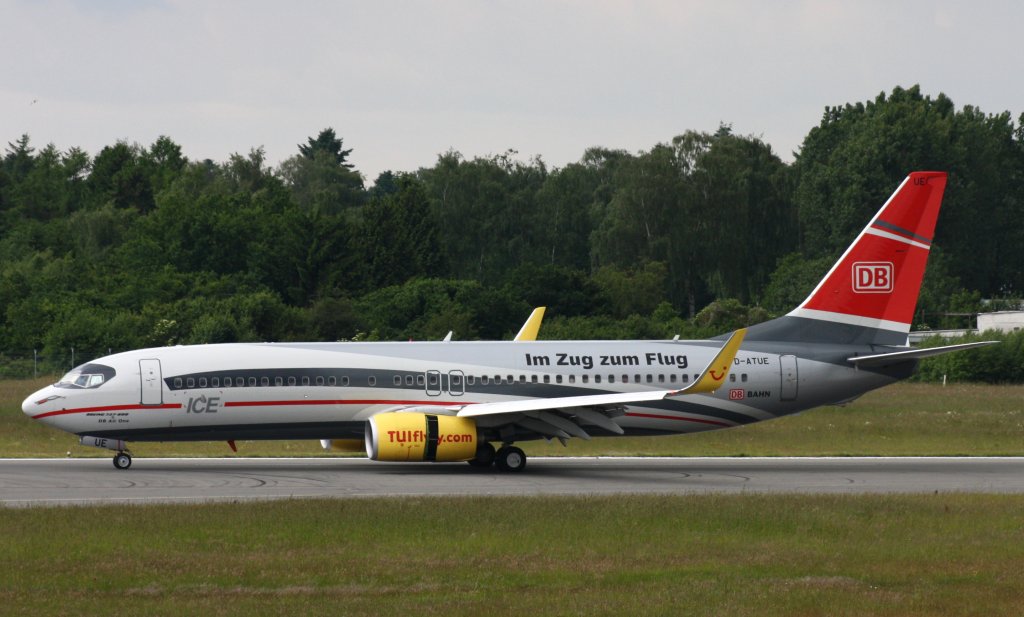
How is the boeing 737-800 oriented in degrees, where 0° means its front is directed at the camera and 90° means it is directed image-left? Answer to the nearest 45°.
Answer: approximately 90°
